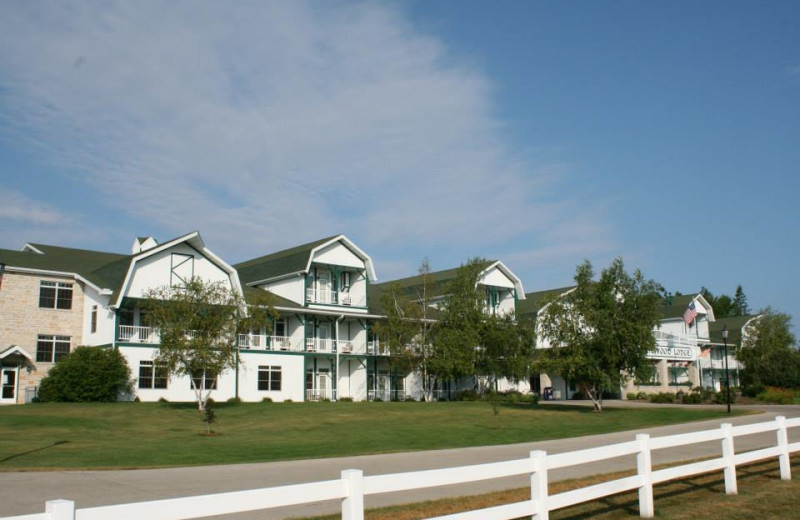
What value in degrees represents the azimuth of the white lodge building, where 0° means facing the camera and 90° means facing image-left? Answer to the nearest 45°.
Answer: approximately 315°

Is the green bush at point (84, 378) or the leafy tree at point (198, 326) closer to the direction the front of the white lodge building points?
the leafy tree

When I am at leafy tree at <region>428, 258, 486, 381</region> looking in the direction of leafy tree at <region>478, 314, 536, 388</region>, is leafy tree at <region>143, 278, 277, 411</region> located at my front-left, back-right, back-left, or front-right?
back-right

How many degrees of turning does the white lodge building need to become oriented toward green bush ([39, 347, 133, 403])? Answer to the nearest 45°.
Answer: approximately 45° to its right

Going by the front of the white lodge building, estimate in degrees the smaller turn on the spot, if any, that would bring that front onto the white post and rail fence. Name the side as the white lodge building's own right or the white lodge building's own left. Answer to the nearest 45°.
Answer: approximately 45° to the white lodge building's own right

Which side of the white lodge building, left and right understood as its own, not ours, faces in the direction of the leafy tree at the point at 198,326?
front

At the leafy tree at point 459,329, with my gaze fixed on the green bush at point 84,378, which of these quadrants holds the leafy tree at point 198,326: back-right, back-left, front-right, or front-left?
front-left

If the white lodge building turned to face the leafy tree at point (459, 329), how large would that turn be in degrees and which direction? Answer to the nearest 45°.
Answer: approximately 45° to its left

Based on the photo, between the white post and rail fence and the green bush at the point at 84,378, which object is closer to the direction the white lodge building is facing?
the white post and rail fence
